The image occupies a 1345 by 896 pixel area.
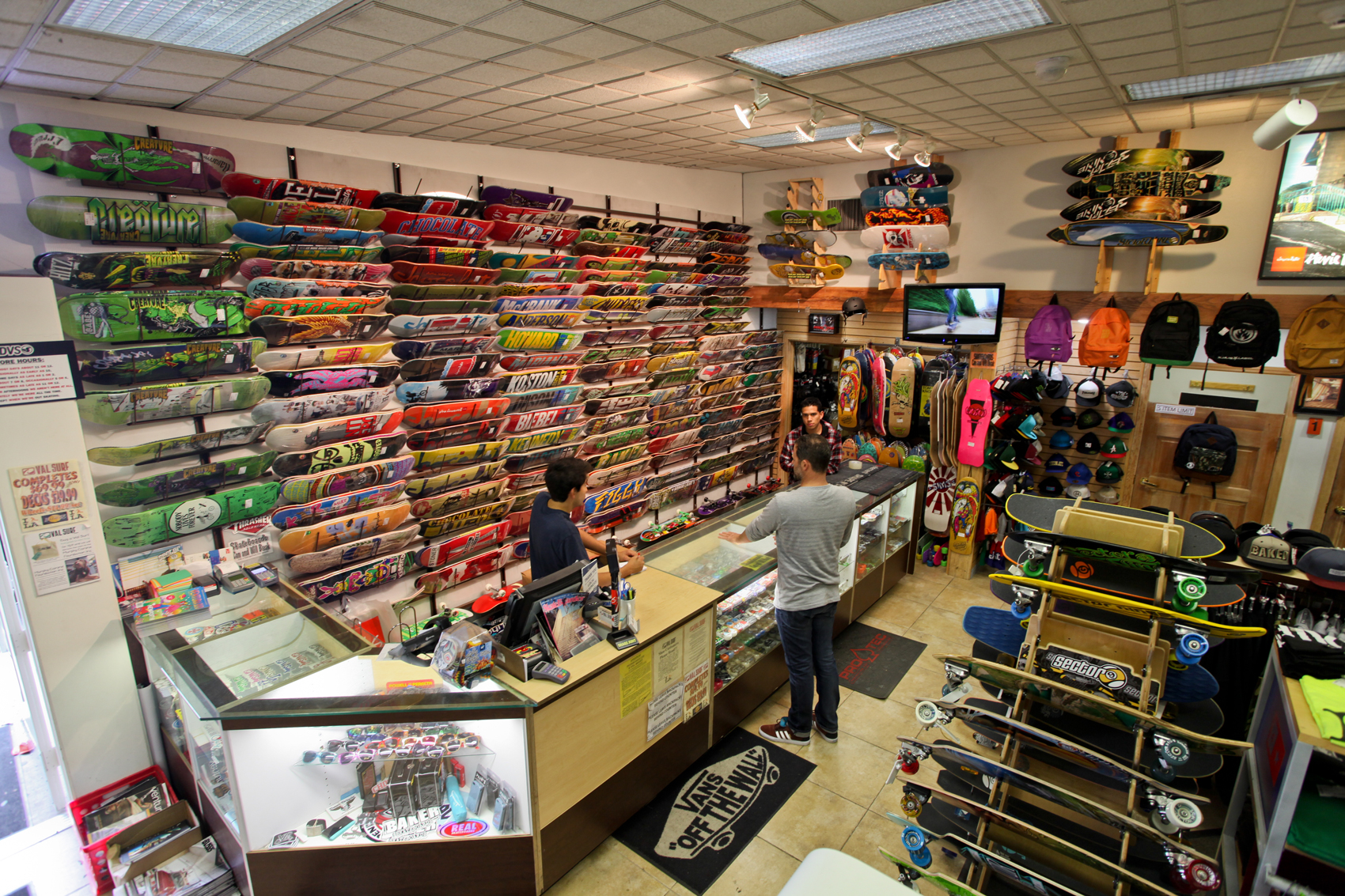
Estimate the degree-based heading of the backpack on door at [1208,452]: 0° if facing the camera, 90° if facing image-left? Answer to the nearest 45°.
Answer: approximately 0°

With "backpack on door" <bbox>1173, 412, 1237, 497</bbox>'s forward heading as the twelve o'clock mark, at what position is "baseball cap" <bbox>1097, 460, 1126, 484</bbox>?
The baseball cap is roughly at 3 o'clock from the backpack on door.
